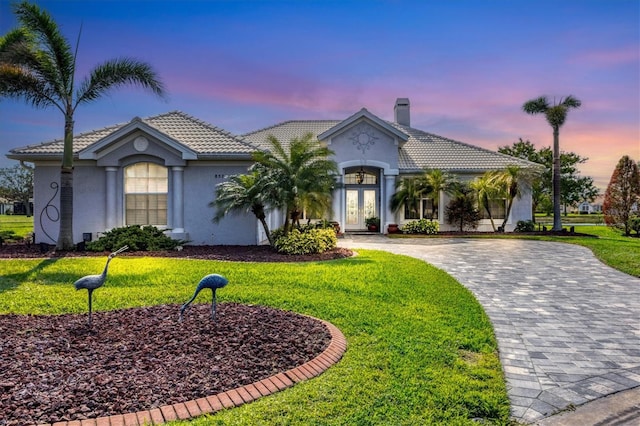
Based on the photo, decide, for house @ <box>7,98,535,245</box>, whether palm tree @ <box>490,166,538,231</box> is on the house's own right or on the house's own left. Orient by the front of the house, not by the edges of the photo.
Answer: on the house's own left

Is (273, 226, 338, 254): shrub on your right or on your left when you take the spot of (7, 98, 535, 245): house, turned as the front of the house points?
on your left

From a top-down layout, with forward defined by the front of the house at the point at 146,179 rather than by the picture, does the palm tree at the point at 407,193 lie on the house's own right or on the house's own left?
on the house's own left

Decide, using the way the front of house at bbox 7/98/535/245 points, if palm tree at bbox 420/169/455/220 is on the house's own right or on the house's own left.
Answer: on the house's own left

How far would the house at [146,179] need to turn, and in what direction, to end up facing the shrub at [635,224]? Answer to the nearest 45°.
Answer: approximately 90° to its left

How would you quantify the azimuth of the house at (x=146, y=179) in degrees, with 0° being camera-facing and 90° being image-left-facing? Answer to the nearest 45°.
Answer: approximately 0°

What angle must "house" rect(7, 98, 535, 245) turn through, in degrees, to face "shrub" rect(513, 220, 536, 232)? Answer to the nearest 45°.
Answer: approximately 90° to its left

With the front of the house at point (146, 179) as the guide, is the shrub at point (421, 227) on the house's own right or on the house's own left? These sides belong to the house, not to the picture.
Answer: on the house's own left

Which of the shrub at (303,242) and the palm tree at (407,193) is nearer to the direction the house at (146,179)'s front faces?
the shrub
